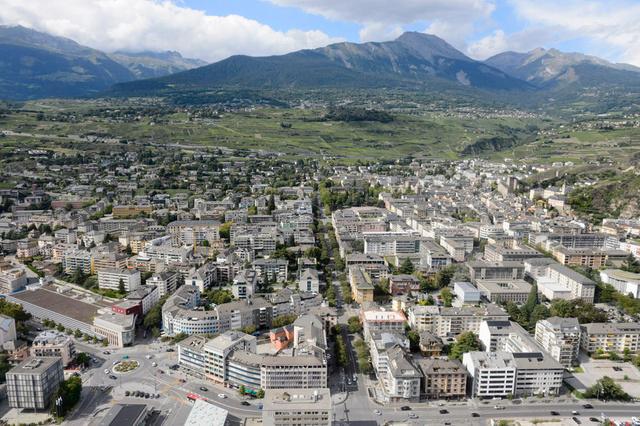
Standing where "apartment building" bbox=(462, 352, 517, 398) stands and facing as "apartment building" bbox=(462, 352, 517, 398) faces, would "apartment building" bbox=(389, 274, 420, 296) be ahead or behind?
behind

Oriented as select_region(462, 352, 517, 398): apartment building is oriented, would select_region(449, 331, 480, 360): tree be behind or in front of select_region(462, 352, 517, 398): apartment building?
behind

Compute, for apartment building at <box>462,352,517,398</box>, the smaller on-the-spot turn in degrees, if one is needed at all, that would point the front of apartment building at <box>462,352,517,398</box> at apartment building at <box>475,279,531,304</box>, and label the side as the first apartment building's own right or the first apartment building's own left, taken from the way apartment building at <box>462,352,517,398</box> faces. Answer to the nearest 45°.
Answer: approximately 180°

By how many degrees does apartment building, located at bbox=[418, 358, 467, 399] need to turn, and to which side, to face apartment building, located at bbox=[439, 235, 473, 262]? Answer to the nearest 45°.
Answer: approximately 180°

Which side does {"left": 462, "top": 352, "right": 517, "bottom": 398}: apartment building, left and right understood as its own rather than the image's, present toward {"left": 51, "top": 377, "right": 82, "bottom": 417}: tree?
right

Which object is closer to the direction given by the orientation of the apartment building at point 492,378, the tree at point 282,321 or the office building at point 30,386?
the office building

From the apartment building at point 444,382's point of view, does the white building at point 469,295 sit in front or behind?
behind

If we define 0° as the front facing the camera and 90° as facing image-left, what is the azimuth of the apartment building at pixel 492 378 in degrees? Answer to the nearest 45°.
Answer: approximately 0°

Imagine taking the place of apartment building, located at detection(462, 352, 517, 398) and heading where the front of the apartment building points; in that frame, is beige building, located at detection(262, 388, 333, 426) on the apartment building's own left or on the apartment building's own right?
on the apartment building's own right

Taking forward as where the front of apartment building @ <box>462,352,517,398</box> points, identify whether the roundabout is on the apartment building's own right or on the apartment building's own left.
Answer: on the apartment building's own right

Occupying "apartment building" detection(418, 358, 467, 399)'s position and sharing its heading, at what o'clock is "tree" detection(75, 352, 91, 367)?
The tree is roughly at 3 o'clock from the apartment building.
